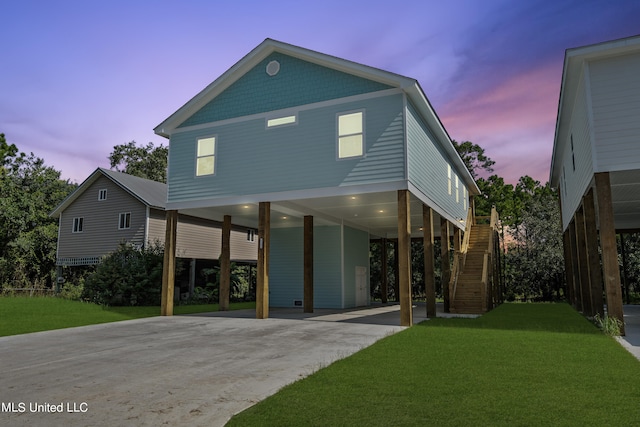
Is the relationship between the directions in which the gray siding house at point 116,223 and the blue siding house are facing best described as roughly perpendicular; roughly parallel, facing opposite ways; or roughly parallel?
roughly parallel

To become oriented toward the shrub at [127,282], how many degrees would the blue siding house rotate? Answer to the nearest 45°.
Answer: approximately 90° to its right

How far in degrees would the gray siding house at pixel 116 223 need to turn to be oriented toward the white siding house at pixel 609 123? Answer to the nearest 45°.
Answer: approximately 90° to its left

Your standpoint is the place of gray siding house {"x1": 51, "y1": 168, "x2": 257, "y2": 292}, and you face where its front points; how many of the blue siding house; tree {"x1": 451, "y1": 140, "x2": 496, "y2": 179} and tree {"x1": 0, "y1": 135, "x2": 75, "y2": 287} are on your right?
1

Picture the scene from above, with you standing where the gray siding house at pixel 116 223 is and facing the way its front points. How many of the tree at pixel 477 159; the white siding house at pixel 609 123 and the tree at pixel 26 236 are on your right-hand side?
1

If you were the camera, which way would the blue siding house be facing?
facing the viewer and to the left of the viewer

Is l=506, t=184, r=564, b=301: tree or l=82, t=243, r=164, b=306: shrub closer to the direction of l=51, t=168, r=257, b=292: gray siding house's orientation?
the shrub

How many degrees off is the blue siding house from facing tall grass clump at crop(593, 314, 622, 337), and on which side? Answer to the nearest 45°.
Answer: approximately 90° to its left

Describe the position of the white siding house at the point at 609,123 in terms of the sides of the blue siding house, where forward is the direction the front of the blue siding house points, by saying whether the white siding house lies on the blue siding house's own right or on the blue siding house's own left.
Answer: on the blue siding house's own left

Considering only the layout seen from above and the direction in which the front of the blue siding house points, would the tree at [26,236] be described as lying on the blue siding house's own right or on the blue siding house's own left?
on the blue siding house's own right

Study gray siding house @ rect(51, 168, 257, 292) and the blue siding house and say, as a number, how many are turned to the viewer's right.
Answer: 0

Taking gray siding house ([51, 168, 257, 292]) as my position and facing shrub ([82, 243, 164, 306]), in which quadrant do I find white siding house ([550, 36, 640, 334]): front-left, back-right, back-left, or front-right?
front-left

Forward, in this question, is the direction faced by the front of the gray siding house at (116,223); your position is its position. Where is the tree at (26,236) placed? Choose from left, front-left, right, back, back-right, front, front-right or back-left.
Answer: right

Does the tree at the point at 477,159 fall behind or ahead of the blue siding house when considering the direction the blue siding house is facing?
behind

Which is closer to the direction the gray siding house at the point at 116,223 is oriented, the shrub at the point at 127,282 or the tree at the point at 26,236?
the shrub

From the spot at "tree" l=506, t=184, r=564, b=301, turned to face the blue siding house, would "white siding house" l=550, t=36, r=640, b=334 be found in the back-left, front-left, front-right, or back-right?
front-left
